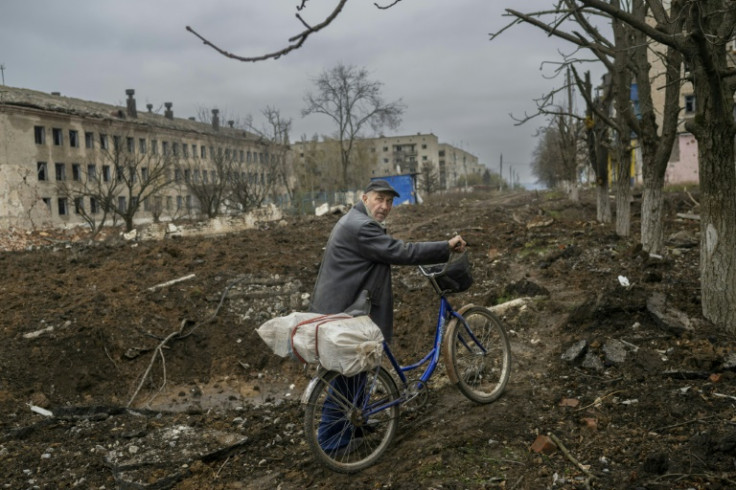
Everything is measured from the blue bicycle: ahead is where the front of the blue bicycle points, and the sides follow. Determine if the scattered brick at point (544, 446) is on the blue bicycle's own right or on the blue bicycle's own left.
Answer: on the blue bicycle's own right

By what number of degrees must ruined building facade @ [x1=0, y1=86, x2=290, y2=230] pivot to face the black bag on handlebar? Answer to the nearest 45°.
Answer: approximately 45° to its right

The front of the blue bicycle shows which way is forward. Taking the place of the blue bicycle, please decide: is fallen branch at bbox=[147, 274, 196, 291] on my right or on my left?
on my left

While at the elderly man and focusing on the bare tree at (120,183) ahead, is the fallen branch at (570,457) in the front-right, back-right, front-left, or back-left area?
back-right

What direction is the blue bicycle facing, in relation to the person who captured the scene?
facing away from the viewer and to the right of the viewer

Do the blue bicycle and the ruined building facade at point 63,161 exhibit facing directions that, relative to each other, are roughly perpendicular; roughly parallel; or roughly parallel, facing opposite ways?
roughly perpendicular

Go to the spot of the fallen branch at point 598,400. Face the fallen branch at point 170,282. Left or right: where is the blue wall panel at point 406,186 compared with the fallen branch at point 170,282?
right

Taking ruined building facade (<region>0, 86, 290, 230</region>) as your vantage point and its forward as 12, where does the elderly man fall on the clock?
The elderly man is roughly at 1 o'clock from the ruined building facade.

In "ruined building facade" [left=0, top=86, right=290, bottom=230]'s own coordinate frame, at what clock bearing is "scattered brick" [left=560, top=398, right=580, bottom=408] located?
The scattered brick is roughly at 1 o'clock from the ruined building facade.

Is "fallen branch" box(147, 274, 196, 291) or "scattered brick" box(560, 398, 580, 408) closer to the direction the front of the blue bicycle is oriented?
the scattered brick

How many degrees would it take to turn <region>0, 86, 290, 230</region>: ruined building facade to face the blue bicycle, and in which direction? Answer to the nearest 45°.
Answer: approximately 45° to its right
